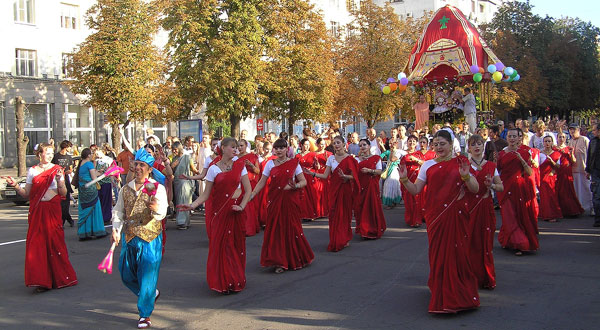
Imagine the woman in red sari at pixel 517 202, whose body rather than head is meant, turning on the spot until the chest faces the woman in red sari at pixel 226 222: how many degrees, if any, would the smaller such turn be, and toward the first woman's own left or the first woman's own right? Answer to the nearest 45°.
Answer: approximately 45° to the first woman's own right

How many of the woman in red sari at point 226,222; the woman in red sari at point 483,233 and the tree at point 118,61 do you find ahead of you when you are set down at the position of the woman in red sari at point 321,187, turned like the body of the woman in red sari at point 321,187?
2

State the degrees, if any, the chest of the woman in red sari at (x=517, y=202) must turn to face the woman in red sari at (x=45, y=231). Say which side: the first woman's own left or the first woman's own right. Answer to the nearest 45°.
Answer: approximately 45° to the first woman's own right

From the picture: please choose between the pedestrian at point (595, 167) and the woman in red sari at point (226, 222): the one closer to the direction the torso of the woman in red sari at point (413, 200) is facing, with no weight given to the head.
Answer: the woman in red sari

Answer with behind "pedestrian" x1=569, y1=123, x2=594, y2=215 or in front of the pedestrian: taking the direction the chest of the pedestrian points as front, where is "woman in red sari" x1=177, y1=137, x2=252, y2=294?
in front

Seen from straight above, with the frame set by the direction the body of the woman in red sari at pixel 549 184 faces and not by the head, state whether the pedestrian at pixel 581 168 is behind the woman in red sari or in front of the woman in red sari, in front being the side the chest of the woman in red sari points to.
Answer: behind
